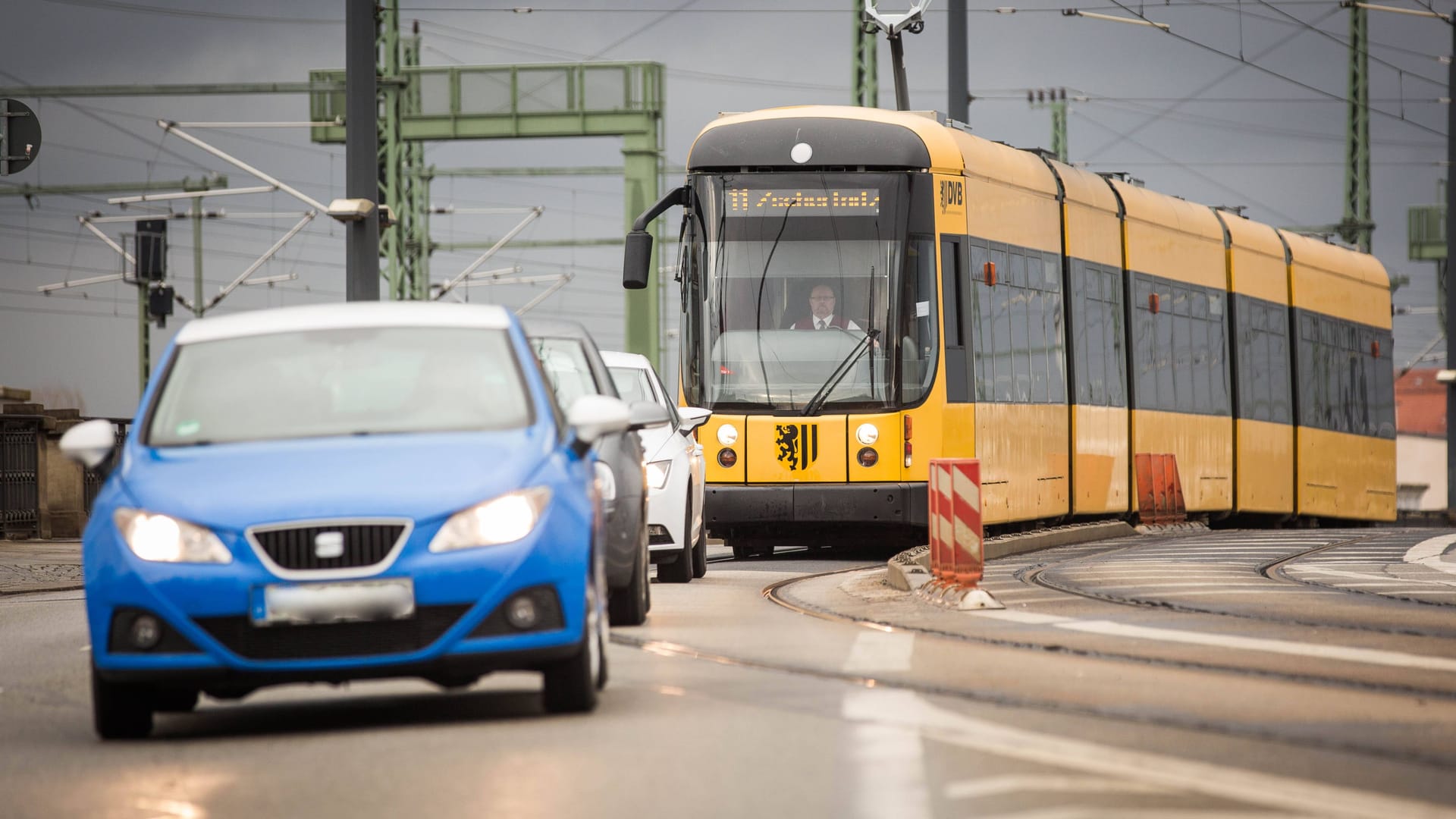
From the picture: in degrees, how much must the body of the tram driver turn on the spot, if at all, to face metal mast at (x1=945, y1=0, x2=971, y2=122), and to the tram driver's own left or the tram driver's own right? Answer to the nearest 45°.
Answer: approximately 180°

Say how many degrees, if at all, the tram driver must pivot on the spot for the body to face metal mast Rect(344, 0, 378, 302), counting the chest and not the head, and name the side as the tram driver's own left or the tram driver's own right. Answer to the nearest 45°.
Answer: approximately 90° to the tram driver's own right

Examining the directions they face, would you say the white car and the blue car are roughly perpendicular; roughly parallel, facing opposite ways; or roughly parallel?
roughly parallel

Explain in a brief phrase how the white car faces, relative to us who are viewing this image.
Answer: facing the viewer

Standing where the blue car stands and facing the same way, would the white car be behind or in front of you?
behind

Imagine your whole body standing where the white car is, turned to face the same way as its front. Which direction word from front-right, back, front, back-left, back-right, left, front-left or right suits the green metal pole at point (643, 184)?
back

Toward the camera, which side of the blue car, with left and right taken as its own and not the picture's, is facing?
front

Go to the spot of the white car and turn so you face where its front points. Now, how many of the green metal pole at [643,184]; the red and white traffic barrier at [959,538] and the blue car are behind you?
1

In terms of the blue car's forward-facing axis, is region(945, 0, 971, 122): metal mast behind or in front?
behind

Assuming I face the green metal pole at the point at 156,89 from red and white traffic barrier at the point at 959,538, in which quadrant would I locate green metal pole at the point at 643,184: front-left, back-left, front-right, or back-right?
front-right
